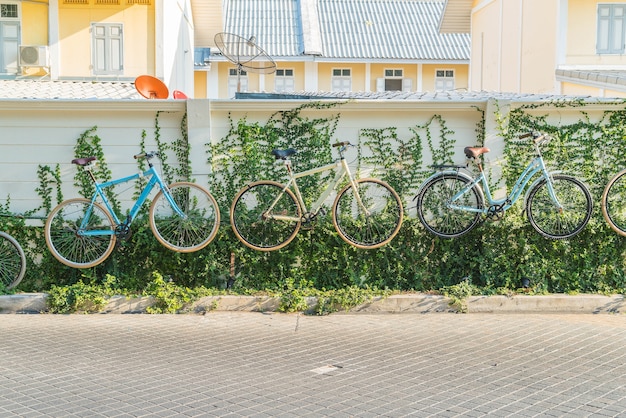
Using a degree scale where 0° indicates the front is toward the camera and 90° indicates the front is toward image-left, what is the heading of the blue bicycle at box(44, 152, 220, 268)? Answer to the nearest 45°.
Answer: approximately 270°

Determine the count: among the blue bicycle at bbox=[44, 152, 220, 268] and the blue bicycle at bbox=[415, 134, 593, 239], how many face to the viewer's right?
2

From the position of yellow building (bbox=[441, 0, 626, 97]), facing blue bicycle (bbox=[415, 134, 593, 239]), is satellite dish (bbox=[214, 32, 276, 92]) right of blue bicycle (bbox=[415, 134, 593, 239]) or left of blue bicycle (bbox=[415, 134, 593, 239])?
right

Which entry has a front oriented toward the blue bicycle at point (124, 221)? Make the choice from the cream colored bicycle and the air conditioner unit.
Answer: the air conditioner unit

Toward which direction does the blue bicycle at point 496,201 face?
to the viewer's right

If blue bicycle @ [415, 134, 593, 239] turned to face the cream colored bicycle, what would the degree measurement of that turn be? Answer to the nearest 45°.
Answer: approximately 180°

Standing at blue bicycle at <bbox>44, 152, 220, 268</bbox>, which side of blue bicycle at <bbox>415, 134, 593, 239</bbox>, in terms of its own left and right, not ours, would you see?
back

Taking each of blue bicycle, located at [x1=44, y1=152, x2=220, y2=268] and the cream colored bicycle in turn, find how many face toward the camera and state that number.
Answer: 0

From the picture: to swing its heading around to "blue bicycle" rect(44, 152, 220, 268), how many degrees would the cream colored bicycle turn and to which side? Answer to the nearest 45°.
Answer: approximately 180°

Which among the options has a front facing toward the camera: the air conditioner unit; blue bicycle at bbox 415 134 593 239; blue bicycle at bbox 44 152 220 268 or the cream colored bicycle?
the air conditioner unit

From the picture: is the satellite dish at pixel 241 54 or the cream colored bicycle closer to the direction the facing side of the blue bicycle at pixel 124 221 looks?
the cream colored bicycle

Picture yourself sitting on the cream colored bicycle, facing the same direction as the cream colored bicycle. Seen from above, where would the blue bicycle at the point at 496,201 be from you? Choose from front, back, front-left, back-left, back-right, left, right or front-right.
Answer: front

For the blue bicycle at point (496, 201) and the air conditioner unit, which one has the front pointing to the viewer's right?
the blue bicycle

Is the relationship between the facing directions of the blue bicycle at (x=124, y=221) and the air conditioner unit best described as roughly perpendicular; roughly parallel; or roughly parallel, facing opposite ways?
roughly perpendicular

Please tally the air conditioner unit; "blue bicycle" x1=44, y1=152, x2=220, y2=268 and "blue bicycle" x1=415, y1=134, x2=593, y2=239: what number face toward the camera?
1

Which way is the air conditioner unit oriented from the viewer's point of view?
toward the camera

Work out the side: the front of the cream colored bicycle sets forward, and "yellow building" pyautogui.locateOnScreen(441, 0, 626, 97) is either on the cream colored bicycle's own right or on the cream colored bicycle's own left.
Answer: on the cream colored bicycle's own left

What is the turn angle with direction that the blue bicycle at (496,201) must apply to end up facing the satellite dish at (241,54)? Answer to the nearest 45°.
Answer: approximately 135° to its left

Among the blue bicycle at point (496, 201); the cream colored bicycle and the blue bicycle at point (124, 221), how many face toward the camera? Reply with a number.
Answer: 0

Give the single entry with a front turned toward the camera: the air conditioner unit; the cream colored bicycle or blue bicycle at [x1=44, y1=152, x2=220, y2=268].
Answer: the air conditioner unit

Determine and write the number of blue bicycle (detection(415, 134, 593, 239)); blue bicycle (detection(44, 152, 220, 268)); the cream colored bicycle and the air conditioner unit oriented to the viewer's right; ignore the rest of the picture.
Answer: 3

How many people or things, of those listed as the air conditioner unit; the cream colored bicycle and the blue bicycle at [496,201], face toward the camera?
1

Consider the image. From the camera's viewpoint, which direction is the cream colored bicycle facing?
to the viewer's right
